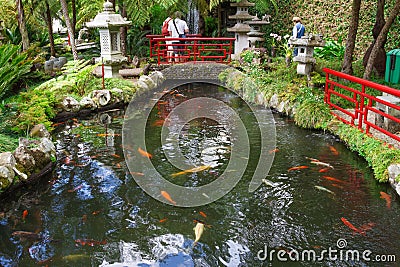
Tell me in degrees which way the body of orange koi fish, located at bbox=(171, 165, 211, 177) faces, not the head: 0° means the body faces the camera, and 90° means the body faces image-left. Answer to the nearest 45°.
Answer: approximately 270°

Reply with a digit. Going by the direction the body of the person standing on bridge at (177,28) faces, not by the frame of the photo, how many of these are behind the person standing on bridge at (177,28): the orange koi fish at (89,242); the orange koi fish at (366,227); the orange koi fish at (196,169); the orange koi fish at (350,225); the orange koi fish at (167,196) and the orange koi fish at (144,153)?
6

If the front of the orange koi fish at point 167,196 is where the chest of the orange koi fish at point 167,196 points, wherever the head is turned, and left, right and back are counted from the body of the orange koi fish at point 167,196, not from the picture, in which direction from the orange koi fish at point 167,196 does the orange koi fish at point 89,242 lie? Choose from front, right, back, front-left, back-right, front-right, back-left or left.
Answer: left

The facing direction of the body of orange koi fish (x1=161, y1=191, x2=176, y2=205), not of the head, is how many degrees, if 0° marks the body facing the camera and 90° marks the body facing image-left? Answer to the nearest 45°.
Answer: approximately 135°

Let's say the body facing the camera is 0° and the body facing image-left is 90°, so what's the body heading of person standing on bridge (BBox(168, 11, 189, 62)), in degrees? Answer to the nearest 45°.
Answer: approximately 180°

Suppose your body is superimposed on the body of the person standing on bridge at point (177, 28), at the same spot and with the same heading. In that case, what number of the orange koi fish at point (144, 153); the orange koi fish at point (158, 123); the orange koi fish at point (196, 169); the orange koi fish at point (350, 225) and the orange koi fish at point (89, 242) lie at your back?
5

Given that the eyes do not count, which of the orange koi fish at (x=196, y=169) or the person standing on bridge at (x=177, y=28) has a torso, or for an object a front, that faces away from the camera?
the person standing on bridge

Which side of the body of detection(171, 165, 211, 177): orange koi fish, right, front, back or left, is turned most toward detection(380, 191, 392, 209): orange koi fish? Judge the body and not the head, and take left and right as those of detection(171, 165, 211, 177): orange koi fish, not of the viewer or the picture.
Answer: front

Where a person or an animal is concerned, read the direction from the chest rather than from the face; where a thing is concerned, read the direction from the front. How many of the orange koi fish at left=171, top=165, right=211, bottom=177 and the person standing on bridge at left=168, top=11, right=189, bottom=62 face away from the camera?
1

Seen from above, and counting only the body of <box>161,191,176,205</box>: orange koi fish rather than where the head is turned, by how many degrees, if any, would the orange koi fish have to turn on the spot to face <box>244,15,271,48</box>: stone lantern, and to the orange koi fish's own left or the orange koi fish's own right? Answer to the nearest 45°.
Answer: approximately 45° to the orange koi fish's own right

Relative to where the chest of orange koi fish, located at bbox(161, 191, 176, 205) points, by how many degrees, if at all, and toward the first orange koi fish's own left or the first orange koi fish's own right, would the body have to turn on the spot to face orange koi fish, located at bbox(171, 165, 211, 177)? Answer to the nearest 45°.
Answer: approximately 90° to the first orange koi fish's own right

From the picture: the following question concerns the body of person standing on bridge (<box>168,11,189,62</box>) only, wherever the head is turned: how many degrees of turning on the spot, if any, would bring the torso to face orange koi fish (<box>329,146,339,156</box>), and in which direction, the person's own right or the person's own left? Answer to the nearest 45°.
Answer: approximately 180°
